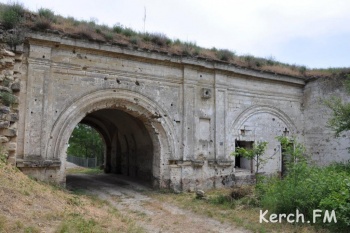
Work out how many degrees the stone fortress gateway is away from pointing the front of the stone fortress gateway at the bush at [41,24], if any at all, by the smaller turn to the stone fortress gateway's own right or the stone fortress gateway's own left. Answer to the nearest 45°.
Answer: approximately 90° to the stone fortress gateway's own right

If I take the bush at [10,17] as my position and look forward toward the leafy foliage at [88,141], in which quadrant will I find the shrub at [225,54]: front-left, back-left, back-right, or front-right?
front-right

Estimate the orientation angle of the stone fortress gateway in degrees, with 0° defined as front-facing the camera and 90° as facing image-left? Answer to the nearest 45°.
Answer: approximately 315°

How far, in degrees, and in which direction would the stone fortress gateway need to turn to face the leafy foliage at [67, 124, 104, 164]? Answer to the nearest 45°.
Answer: approximately 135° to its left

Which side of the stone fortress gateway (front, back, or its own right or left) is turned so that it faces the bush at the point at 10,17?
right
